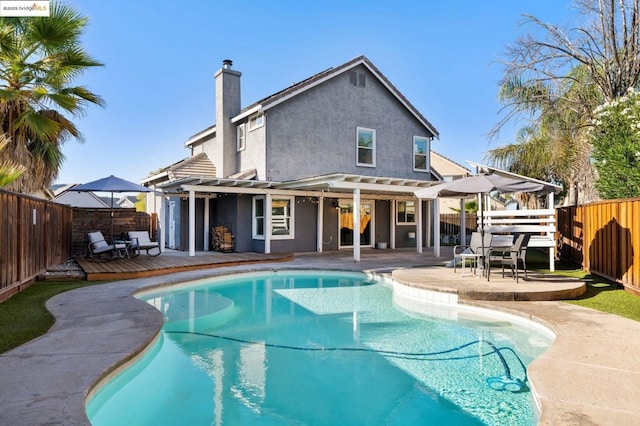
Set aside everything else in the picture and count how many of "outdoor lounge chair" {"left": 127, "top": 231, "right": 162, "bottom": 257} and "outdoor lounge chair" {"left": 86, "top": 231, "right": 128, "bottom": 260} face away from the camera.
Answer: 0

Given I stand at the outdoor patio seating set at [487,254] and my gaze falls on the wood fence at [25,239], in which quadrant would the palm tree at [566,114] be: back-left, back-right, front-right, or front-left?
back-right

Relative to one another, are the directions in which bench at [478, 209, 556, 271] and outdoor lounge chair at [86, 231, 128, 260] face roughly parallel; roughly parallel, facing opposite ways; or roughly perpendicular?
roughly perpendicular

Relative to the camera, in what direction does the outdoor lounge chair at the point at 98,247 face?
facing the viewer and to the right of the viewer

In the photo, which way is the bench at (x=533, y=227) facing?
toward the camera

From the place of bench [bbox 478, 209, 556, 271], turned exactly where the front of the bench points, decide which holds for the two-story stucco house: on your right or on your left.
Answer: on your right

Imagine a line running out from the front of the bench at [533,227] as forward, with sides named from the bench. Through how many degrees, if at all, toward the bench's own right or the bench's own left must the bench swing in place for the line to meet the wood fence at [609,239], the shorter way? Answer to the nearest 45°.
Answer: approximately 45° to the bench's own left

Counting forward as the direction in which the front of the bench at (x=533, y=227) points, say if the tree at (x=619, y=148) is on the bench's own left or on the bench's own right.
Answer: on the bench's own left

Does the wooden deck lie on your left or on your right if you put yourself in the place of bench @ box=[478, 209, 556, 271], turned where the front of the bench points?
on your right

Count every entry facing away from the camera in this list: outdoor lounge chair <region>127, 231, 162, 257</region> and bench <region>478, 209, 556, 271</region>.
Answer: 0
